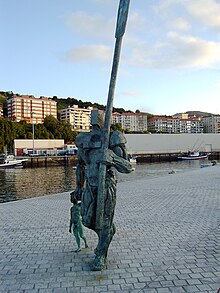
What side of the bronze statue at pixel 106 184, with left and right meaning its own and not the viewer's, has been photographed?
front
